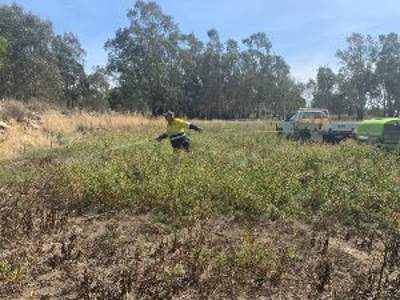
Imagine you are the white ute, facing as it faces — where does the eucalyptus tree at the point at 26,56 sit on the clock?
The eucalyptus tree is roughly at 1 o'clock from the white ute.

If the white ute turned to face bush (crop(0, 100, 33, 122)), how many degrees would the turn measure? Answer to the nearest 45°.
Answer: approximately 45° to its left

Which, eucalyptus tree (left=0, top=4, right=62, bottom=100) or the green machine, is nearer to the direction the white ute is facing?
the eucalyptus tree

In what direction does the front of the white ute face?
to the viewer's left

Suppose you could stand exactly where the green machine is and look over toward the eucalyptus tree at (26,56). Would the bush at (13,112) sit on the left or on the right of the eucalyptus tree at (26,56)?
left

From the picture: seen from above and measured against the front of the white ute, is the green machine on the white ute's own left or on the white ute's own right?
on the white ute's own left
